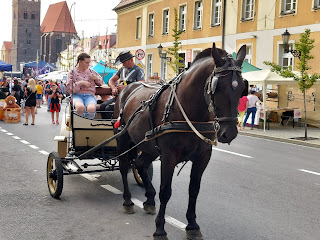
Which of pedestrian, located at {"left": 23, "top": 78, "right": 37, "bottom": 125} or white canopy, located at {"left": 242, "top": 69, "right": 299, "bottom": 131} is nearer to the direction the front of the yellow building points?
the pedestrian

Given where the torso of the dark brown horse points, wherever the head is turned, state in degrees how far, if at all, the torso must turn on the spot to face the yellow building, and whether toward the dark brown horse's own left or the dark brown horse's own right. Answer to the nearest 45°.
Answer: approximately 135° to the dark brown horse's own left

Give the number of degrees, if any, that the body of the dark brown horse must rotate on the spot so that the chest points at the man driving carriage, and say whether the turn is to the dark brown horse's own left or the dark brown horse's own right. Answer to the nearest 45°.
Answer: approximately 135° to the dark brown horse's own left

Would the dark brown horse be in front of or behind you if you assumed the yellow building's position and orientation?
in front

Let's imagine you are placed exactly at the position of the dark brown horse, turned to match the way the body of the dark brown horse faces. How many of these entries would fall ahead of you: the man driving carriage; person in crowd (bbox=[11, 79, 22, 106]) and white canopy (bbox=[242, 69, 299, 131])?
0

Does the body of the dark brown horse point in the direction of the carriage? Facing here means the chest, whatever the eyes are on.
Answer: no

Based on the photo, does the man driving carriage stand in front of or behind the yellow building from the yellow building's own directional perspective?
in front

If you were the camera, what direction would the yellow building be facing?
facing the viewer and to the left of the viewer

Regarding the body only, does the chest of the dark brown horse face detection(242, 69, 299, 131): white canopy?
no

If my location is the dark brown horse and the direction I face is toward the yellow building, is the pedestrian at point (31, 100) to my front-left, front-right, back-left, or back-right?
front-left

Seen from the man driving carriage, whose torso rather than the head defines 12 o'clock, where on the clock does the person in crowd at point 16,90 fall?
The person in crowd is roughly at 4 o'clock from the man driving carriage.

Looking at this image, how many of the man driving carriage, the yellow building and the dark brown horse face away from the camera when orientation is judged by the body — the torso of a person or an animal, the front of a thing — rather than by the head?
0

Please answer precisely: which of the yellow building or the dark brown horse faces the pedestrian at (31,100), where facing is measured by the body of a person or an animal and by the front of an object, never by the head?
the yellow building

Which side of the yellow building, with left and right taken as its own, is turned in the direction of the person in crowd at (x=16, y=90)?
front

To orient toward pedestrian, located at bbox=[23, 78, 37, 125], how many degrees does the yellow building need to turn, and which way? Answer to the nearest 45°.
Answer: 0° — it already faces them

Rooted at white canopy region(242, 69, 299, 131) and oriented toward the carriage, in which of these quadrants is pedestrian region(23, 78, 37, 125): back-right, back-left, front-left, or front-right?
front-right

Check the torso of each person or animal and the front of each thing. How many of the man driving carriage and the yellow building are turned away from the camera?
0

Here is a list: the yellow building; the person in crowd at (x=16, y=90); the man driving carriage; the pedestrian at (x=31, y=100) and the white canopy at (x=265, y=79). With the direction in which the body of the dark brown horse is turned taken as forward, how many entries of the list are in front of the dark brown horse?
0
